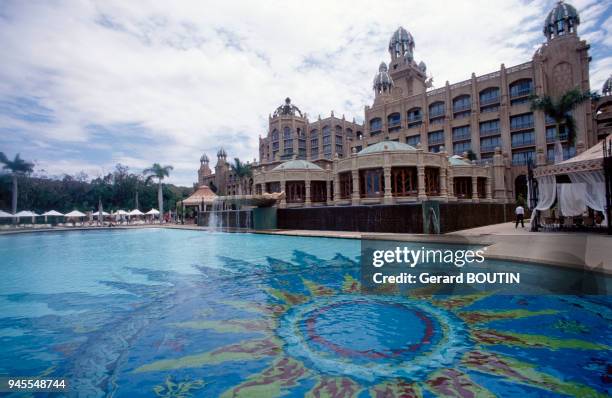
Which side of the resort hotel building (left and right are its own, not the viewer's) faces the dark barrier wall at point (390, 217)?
front

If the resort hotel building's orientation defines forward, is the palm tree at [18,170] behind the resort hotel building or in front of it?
in front

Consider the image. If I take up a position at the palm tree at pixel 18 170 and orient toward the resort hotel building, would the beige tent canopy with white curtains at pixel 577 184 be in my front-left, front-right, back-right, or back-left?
front-right

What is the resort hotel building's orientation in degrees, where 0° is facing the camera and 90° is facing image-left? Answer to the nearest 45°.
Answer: approximately 45°
